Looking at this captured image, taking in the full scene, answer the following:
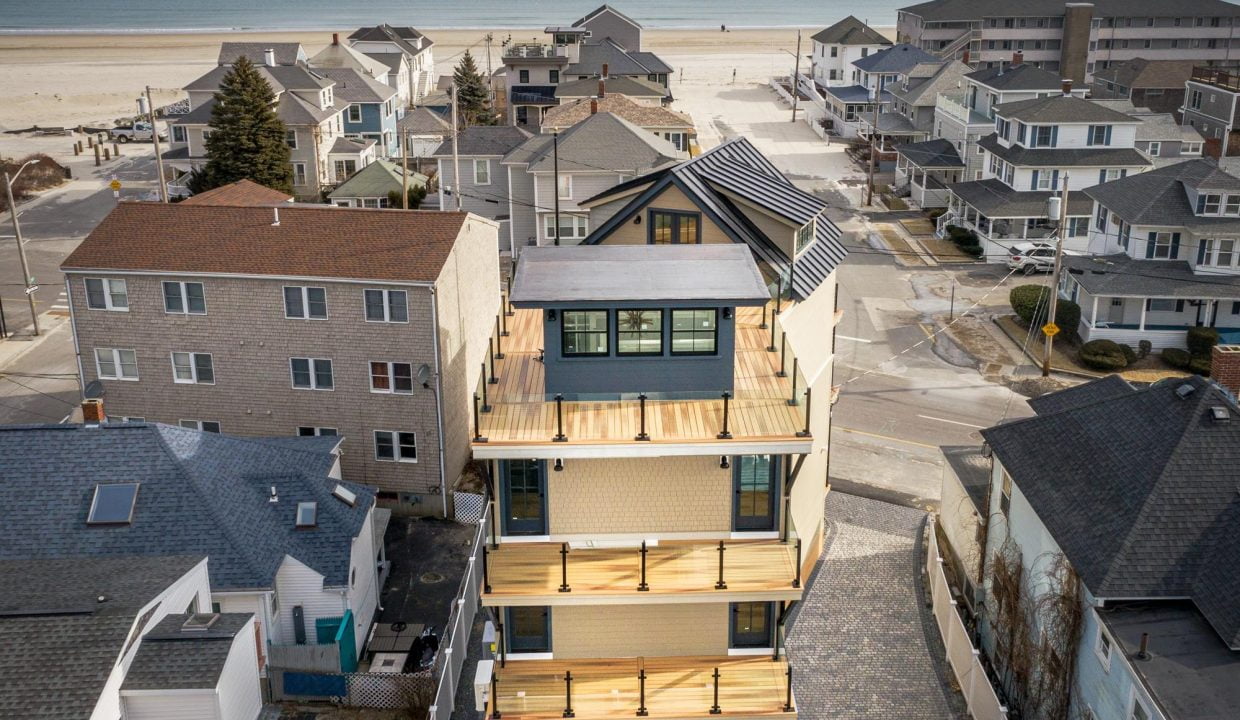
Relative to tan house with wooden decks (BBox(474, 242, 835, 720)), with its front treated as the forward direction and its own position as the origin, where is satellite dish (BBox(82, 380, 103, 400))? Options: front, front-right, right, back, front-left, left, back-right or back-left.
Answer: back-right

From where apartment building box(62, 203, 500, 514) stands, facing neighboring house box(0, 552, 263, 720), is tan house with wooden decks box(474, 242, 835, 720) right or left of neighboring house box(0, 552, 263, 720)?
left

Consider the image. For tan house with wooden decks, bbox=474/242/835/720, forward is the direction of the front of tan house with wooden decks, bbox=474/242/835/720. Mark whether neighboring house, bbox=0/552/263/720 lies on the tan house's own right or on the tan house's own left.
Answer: on the tan house's own right

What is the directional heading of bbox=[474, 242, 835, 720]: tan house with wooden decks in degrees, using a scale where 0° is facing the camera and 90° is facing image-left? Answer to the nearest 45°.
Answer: approximately 0°

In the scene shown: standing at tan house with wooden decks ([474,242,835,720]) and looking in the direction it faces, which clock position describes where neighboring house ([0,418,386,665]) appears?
neighboring house ([0,418,386,665]) is roughly at 4 o'clock from tan house with wooden decks ([474,242,835,720]).

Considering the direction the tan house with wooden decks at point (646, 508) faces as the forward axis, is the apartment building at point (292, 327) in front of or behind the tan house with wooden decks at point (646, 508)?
behind

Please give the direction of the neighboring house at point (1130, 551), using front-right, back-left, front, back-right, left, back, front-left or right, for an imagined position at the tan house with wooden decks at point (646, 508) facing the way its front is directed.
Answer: left
